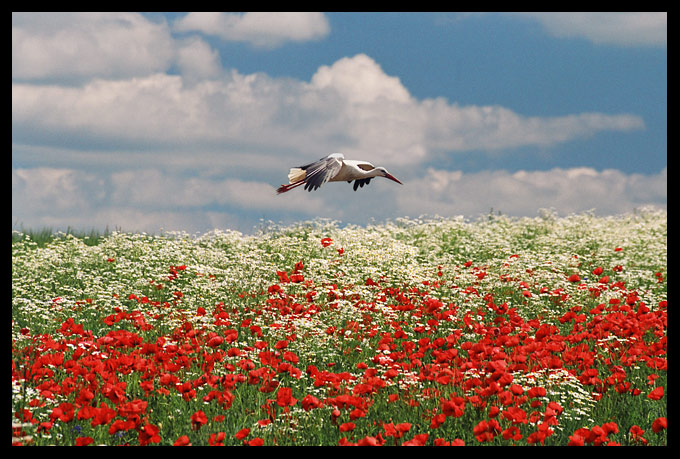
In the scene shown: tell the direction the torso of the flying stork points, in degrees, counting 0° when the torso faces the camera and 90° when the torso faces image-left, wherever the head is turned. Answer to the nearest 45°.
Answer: approximately 270°

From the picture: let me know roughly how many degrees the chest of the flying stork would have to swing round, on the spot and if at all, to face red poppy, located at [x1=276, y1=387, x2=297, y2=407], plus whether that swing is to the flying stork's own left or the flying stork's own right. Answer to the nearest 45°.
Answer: approximately 90° to the flying stork's own right

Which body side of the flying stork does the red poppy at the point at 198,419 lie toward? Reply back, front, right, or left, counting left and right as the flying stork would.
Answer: right

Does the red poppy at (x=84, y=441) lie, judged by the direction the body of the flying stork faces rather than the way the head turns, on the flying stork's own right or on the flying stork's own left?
on the flying stork's own right
